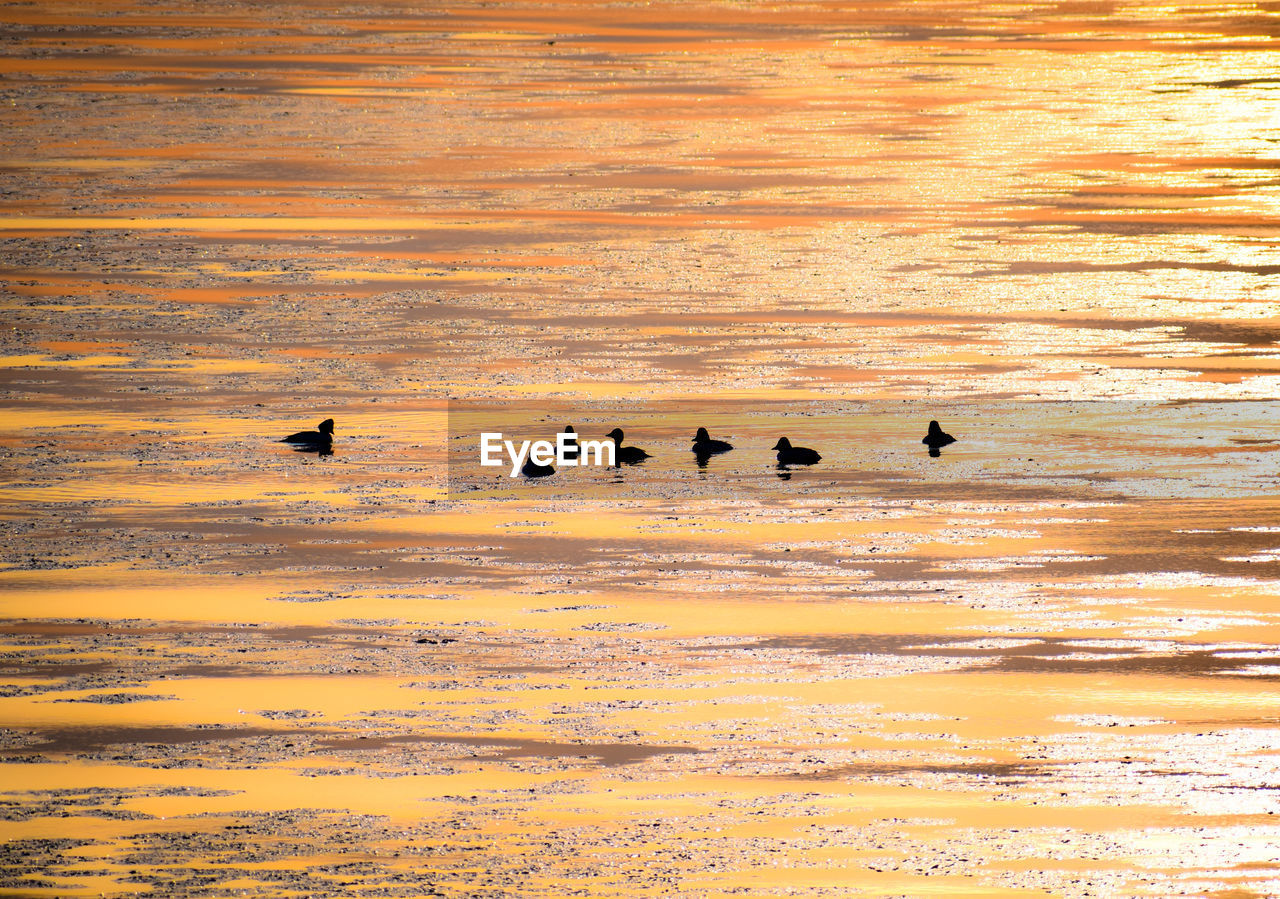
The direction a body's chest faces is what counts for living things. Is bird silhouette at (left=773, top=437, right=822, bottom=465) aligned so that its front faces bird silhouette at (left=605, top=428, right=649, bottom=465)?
yes

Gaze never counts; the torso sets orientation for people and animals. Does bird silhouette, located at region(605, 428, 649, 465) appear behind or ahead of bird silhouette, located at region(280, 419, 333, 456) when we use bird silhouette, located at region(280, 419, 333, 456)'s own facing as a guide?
ahead

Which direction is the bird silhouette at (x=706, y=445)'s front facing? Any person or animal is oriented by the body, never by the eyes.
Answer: to the viewer's left

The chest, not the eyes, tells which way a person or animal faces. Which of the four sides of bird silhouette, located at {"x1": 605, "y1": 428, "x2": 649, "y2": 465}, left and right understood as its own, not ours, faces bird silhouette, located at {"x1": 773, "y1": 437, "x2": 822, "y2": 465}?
back

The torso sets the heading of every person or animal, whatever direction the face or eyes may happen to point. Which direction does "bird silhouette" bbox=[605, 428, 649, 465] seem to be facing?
to the viewer's left

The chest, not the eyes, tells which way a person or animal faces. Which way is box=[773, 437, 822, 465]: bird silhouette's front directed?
to the viewer's left

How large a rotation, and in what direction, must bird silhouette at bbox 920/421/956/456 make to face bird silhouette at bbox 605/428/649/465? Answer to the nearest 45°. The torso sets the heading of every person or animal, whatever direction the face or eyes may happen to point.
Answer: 0° — it already faces it

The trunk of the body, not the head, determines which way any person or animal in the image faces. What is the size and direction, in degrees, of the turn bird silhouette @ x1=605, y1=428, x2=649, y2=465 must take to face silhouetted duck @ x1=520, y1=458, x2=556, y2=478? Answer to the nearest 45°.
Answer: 0° — it already faces it

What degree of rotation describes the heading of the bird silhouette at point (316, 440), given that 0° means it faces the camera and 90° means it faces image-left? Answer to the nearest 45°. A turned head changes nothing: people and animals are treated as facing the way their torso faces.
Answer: approximately 270°

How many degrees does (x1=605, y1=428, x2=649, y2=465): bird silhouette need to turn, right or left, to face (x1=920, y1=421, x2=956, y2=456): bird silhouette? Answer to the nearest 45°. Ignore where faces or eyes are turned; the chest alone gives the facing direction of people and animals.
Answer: approximately 180°

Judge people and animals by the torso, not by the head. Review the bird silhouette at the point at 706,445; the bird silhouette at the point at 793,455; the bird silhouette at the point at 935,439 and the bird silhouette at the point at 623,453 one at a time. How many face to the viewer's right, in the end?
0

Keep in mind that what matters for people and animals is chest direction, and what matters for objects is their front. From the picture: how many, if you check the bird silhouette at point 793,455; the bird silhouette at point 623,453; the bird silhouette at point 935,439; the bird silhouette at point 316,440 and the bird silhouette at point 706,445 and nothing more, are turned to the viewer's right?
1

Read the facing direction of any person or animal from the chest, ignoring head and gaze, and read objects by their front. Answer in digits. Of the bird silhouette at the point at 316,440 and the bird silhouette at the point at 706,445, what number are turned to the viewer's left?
1

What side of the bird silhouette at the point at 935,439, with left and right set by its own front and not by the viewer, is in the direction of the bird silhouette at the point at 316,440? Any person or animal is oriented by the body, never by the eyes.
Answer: front

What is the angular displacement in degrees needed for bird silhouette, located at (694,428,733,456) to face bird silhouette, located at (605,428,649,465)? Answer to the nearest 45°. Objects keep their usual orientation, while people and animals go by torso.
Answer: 0° — it already faces it
